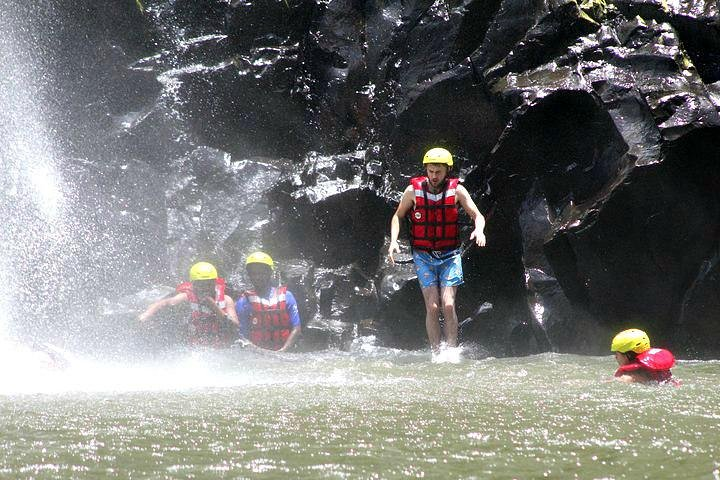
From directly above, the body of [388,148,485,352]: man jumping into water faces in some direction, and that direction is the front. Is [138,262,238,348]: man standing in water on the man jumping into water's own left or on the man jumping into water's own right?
on the man jumping into water's own right

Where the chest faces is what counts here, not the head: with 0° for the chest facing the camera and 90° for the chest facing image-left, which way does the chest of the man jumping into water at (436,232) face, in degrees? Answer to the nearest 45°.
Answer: approximately 0°

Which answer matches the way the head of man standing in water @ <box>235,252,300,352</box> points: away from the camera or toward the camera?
toward the camera

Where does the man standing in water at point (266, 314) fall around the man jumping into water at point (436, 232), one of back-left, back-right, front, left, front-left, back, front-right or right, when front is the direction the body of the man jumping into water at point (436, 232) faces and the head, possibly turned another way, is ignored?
back-right

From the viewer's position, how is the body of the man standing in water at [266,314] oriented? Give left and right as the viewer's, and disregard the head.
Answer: facing the viewer

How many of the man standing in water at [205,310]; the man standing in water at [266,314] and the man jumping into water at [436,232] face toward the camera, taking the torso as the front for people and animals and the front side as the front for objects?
3

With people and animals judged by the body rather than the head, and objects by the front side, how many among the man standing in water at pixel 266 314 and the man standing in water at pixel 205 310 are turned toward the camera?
2

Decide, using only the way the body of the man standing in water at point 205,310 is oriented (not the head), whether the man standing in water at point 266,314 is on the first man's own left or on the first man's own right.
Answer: on the first man's own left

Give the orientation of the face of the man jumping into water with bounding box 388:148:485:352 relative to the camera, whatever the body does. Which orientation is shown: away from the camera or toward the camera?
toward the camera

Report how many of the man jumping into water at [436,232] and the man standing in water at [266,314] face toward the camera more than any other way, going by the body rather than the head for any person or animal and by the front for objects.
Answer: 2

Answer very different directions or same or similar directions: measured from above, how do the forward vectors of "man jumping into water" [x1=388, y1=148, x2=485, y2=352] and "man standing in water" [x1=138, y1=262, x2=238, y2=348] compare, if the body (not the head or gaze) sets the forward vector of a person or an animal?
same or similar directions

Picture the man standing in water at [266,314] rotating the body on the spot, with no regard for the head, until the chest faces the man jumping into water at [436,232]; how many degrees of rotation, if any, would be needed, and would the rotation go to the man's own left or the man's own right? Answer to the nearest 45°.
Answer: approximately 45° to the man's own left

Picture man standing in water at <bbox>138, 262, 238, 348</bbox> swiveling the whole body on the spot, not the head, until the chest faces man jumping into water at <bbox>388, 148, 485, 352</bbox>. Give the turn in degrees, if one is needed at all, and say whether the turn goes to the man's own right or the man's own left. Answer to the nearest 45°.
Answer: approximately 45° to the man's own left

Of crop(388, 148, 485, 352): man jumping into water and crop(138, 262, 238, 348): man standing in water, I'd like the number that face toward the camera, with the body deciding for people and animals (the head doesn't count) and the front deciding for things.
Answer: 2

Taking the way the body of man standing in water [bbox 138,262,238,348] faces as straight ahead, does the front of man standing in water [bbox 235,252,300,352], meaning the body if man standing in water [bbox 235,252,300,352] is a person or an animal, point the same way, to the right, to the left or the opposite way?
the same way

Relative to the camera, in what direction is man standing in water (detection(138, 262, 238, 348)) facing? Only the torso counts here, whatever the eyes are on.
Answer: toward the camera
